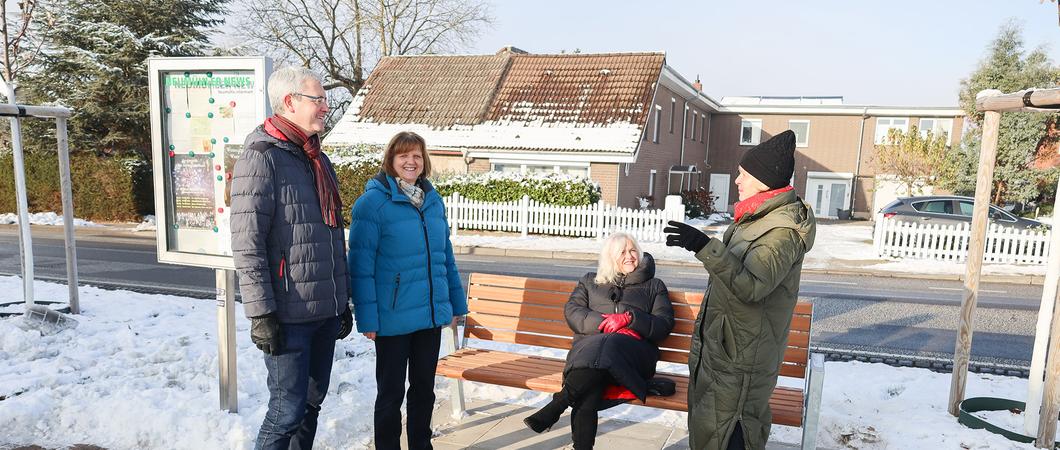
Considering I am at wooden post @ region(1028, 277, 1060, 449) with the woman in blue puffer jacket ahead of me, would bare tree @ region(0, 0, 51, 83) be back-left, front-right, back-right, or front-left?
front-right

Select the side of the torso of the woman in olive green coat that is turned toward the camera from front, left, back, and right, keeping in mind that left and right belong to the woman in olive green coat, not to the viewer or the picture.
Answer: left

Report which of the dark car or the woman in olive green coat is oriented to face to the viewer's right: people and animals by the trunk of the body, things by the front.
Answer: the dark car

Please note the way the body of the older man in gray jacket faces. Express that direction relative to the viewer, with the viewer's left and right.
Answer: facing the viewer and to the right of the viewer

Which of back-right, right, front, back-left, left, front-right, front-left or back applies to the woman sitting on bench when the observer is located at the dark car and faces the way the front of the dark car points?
right

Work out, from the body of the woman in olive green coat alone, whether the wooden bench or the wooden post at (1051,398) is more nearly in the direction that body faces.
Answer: the wooden bench

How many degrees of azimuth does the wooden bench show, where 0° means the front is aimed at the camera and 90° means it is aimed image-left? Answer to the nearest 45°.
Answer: approximately 45°

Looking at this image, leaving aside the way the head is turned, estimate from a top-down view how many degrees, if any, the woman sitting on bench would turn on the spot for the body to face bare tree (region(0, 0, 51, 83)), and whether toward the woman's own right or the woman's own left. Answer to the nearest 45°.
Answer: approximately 90° to the woman's own right

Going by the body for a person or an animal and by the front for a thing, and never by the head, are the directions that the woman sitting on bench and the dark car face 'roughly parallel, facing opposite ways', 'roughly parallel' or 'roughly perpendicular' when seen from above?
roughly perpendicular

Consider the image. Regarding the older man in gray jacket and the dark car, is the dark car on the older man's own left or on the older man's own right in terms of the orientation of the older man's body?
on the older man's own left

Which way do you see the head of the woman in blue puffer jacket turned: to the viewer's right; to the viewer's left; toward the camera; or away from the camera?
toward the camera

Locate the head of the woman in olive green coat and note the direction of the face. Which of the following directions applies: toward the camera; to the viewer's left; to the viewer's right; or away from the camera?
to the viewer's left

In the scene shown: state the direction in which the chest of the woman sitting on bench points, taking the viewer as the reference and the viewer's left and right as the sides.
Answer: facing the viewer and to the left of the viewer

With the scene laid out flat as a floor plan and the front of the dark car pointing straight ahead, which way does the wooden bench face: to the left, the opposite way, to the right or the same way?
to the right

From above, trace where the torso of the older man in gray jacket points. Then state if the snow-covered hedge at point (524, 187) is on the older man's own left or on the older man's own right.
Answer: on the older man's own left

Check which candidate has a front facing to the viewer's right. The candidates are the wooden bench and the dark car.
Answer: the dark car
